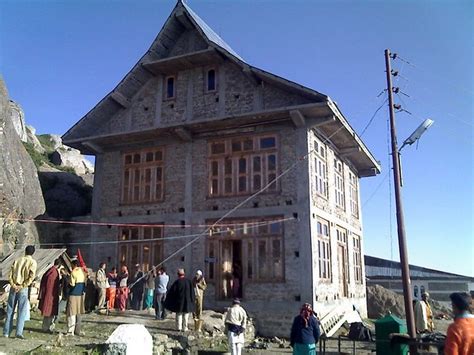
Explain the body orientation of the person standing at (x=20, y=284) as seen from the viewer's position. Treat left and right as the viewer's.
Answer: facing away from the viewer and to the right of the viewer

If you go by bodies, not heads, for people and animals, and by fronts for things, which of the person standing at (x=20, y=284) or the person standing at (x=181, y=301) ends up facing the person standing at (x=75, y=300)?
the person standing at (x=20, y=284)

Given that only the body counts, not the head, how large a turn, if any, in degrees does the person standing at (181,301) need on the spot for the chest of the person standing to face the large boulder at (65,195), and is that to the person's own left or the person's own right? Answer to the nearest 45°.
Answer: approximately 45° to the person's own left

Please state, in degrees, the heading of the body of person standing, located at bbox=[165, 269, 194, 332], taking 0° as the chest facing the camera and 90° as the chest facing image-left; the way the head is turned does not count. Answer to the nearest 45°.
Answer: approximately 180°

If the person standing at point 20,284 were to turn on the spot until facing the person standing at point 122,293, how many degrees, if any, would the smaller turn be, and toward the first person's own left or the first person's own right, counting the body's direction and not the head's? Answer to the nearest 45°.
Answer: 0° — they already face them

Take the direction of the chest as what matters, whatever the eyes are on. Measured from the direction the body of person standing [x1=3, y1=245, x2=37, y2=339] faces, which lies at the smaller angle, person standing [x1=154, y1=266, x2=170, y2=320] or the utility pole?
the person standing

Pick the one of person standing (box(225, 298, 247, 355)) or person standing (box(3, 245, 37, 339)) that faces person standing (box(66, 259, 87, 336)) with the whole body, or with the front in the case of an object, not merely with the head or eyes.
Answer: person standing (box(3, 245, 37, 339))

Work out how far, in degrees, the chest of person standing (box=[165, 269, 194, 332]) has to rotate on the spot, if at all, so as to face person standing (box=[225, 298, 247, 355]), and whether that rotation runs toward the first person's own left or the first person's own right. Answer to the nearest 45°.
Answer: approximately 135° to the first person's own right
